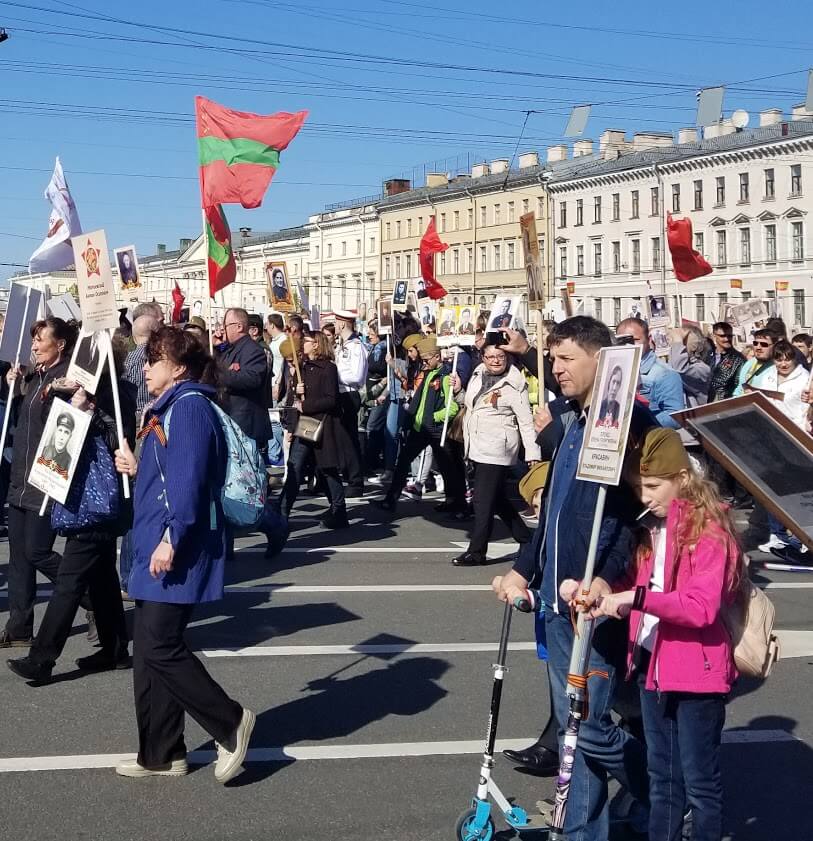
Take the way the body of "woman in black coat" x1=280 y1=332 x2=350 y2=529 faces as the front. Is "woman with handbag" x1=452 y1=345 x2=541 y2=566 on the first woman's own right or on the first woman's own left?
on the first woman's own left

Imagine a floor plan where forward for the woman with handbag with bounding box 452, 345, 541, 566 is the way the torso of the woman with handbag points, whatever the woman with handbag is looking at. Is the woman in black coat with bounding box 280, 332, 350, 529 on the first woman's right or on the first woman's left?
on the first woman's right

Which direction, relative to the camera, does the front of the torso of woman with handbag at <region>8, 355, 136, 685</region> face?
to the viewer's left

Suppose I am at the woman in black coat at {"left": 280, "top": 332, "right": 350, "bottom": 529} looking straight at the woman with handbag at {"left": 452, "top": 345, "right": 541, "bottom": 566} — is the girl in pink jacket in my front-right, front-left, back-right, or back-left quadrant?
front-right

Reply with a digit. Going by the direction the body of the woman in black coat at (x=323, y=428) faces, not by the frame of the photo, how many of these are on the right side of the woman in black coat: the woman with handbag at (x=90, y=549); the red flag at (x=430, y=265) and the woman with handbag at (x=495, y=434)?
1

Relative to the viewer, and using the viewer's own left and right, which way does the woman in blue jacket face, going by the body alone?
facing to the left of the viewer

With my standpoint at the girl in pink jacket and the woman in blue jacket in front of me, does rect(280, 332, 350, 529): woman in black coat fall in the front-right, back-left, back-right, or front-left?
front-right

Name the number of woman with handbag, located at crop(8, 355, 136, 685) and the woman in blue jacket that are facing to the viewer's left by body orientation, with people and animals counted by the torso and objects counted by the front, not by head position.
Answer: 2

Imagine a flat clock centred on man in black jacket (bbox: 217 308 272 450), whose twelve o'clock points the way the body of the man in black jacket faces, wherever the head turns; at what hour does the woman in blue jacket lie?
The woman in blue jacket is roughly at 9 o'clock from the man in black jacket.

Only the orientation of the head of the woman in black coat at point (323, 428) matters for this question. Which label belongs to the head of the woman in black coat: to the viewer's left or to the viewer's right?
to the viewer's left

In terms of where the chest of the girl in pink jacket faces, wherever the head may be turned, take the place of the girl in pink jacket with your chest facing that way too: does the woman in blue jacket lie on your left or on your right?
on your right

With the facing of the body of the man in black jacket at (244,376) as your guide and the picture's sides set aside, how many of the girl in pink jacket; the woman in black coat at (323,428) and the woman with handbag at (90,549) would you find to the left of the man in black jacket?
2

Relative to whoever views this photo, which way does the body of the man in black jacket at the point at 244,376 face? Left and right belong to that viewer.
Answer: facing to the left of the viewer
